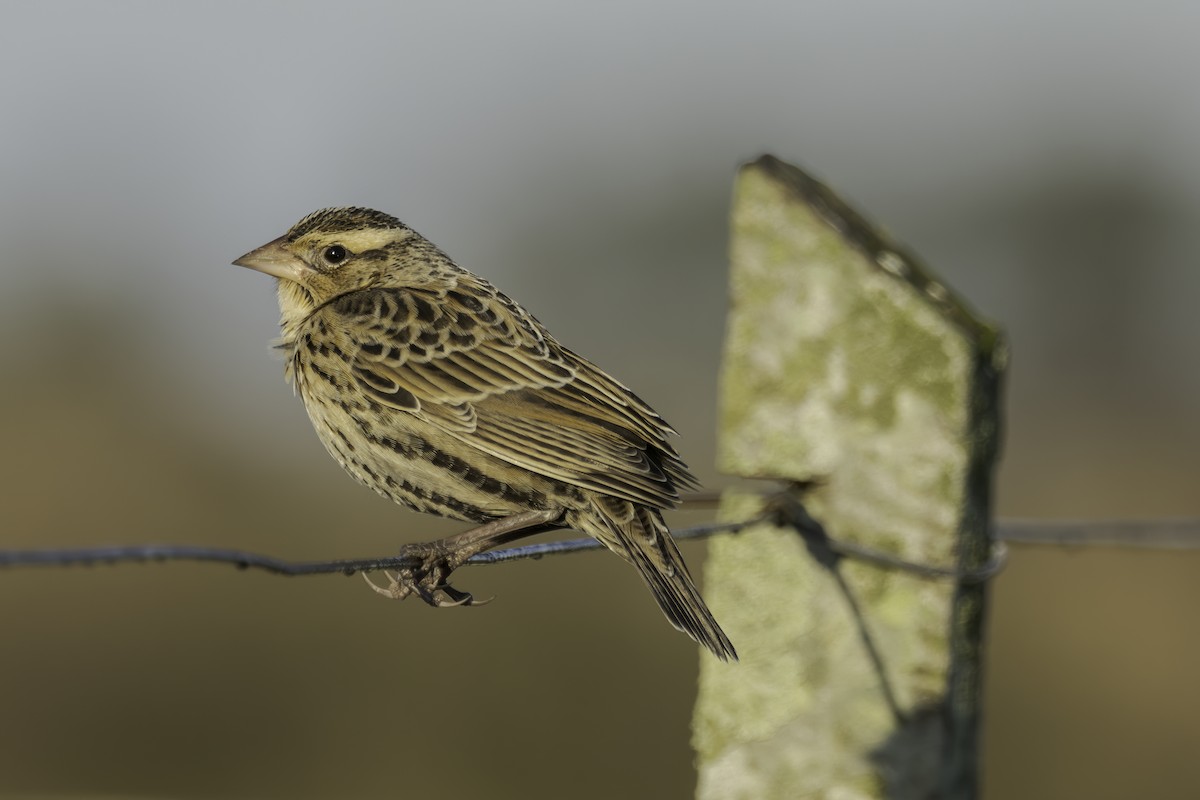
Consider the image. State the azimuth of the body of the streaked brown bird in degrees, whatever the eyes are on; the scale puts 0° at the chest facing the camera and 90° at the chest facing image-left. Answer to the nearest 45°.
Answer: approximately 90°
